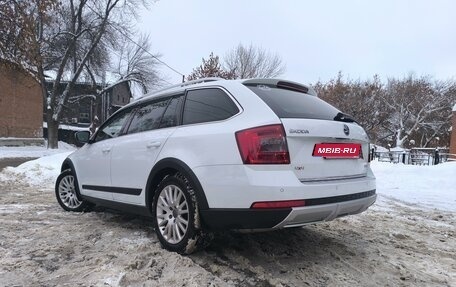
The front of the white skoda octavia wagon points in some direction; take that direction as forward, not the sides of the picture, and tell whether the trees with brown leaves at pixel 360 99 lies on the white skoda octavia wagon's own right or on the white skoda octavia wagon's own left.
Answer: on the white skoda octavia wagon's own right

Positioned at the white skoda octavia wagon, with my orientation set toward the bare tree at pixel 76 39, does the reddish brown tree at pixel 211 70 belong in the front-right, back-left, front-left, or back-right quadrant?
front-right

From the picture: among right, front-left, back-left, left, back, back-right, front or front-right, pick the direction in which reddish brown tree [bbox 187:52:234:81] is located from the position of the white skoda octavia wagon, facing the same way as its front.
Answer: front-right

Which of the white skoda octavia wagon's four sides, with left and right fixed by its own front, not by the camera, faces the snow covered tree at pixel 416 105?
right

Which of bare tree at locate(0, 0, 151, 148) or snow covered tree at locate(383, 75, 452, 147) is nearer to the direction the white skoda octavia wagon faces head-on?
the bare tree

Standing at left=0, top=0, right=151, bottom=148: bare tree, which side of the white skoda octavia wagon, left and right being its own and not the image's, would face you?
front

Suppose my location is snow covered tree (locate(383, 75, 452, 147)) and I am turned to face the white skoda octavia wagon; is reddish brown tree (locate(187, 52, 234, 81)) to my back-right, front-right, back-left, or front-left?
front-right

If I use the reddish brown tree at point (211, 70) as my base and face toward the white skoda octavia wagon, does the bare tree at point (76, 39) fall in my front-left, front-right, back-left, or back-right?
front-right

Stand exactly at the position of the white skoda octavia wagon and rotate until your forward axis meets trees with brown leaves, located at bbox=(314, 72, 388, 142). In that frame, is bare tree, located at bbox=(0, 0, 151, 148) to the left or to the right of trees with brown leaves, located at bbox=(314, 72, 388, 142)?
left

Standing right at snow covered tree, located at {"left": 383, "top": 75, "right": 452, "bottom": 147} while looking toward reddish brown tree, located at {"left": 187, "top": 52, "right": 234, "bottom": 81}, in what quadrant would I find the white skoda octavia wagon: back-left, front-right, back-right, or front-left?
front-left

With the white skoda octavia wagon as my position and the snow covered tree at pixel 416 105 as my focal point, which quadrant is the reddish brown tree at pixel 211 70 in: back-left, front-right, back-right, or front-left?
front-left

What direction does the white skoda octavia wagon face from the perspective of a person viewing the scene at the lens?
facing away from the viewer and to the left of the viewer
